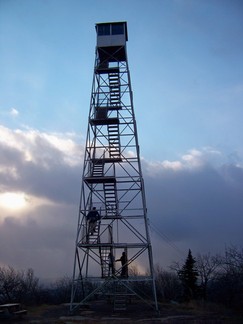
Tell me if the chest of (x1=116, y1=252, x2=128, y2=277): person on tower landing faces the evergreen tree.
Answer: no
